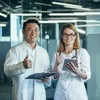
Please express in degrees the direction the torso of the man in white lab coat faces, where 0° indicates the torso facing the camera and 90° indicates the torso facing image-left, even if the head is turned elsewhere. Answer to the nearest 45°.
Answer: approximately 315°
